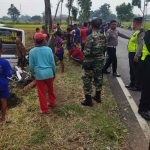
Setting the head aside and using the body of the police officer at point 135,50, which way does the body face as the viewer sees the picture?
to the viewer's left

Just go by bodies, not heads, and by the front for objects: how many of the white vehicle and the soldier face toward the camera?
1

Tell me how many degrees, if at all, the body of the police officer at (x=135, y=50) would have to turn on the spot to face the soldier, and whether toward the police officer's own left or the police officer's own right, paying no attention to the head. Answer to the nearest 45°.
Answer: approximately 45° to the police officer's own left

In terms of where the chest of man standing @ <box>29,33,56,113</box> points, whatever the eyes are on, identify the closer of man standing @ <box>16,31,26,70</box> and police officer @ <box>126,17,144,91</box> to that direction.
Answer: the man standing

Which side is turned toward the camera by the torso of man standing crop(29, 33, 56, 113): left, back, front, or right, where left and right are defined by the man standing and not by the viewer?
back

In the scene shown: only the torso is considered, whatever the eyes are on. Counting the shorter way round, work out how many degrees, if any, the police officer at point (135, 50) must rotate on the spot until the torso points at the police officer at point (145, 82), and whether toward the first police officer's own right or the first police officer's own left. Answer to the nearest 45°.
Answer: approximately 90° to the first police officer's own left

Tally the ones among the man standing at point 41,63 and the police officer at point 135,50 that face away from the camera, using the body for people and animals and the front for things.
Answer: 1

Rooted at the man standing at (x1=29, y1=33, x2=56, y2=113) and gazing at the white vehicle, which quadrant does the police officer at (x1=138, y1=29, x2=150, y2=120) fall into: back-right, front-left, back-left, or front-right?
back-right
